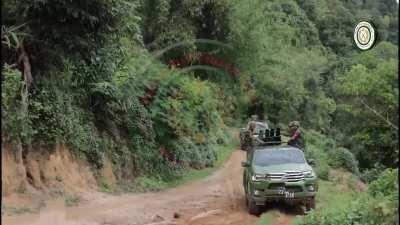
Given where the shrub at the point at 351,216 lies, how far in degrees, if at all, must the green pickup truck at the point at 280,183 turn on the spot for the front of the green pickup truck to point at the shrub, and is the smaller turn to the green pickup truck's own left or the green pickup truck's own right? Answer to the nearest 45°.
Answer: approximately 45° to the green pickup truck's own left

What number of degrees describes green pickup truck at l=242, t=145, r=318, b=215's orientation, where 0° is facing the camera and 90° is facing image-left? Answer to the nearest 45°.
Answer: approximately 0°
